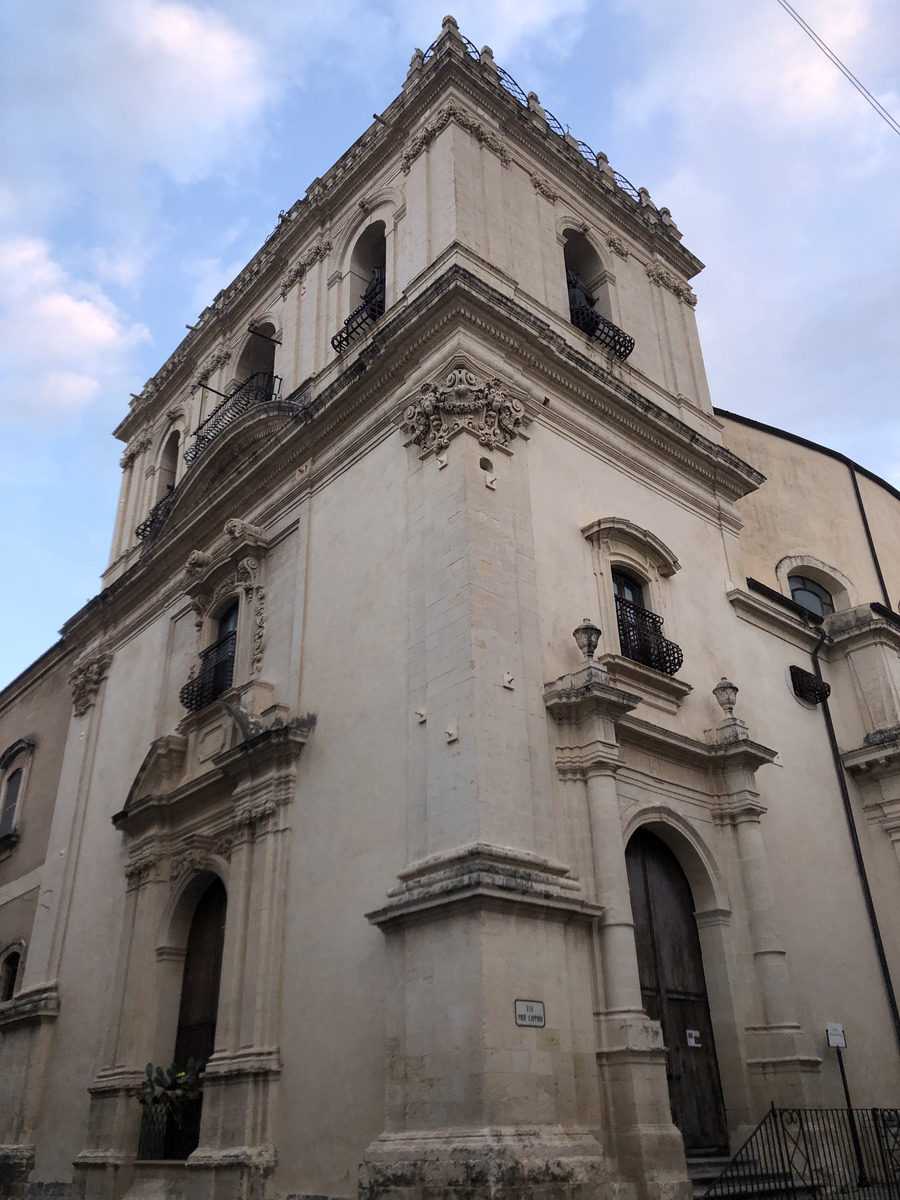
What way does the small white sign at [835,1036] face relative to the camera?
toward the camera

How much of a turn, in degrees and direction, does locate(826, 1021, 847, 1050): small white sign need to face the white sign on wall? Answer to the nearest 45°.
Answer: approximately 45° to its right
